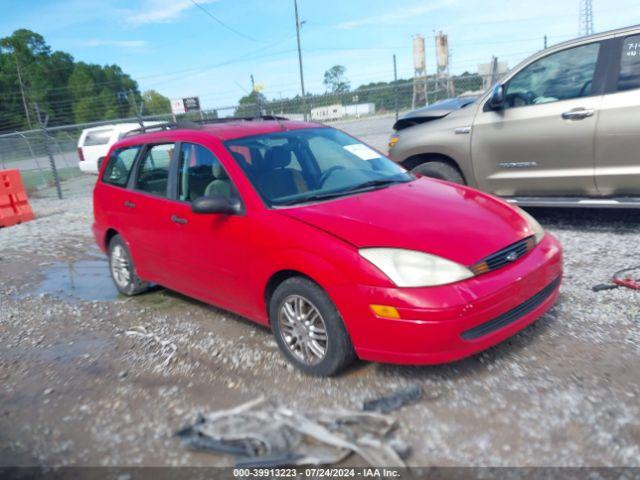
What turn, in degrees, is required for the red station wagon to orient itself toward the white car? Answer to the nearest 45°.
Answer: approximately 180°

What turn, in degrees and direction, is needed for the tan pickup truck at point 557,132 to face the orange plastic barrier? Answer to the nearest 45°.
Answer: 0° — it already faces it

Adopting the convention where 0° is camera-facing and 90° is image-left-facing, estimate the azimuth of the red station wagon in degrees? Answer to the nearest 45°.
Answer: approximately 315°

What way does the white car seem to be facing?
to the viewer's right

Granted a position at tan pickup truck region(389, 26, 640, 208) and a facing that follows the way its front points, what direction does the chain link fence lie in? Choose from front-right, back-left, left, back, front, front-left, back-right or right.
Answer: front-right

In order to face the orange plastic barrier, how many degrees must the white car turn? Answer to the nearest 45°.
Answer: approximately 90° to its right

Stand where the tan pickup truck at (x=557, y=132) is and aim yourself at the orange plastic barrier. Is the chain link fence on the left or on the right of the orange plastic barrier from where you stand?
right

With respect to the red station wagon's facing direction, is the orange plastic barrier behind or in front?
behind

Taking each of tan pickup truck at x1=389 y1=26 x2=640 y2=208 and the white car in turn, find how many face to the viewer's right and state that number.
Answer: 1

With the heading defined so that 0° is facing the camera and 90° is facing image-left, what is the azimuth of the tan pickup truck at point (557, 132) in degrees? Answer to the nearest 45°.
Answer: approximately 90°

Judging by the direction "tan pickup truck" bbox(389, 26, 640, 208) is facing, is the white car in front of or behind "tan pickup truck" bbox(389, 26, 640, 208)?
in front

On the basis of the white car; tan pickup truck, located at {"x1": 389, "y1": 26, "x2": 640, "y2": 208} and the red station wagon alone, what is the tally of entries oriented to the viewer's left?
1

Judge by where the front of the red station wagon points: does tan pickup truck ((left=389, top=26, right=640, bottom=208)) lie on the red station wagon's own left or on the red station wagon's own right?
on the red station wagon's own left

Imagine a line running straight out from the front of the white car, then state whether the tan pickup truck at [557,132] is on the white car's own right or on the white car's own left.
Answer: on the white car's own right
